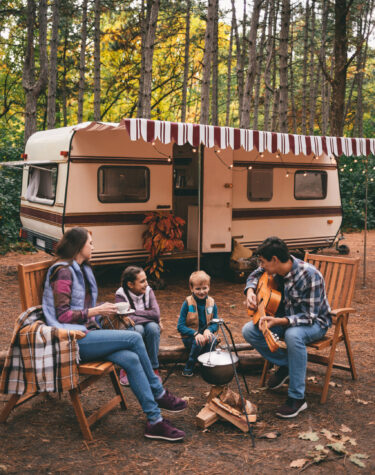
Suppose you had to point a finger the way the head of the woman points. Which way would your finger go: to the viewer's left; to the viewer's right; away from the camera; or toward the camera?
to the viewer's right

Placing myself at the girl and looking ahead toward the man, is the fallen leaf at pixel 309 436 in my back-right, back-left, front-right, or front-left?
front-right

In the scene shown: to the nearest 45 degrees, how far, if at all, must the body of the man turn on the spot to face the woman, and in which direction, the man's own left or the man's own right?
0° — they already face them

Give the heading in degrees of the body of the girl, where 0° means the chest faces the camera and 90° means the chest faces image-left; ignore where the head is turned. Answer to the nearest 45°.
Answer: approximately 315°

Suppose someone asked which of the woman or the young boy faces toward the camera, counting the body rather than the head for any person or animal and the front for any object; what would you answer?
the young boy

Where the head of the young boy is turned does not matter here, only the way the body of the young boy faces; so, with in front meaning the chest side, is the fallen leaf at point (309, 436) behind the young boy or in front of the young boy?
in front

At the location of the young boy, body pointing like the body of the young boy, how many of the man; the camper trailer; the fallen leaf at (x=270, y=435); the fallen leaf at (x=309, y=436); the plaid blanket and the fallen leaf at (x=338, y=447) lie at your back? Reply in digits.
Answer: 1

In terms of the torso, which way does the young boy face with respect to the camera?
toward the camera

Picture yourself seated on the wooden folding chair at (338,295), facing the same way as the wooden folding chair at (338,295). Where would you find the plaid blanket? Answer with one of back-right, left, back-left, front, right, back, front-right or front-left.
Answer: front

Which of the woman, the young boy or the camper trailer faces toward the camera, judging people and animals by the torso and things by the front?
the young boy

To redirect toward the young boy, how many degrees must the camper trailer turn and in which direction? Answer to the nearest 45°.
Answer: approximately 135° to its right

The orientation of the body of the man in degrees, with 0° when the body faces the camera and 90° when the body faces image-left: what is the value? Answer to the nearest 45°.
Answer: approximately 45°

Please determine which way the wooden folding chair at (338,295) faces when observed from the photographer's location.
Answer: facing the viewer and to the left of the viewer

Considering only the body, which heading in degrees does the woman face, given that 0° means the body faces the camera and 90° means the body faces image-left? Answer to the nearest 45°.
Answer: approximately 270°

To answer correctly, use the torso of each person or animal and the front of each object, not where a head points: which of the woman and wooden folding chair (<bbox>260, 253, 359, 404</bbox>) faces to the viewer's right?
the woman

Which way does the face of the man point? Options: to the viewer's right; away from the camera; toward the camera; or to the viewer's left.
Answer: to the viewer's left

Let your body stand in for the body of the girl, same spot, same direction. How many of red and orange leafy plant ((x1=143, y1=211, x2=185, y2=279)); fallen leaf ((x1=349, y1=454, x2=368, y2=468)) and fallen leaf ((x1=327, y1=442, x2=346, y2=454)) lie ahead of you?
2

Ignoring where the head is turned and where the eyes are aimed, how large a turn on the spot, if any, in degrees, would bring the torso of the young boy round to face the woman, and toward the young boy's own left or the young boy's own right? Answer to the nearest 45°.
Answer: approximately 45° to the young boy's own right

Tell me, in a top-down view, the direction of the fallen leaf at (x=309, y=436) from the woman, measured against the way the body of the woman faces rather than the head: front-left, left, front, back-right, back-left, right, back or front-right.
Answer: front

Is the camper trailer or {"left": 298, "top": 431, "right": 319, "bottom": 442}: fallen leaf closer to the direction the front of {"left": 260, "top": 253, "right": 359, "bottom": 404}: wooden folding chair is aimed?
the fallen leaf
